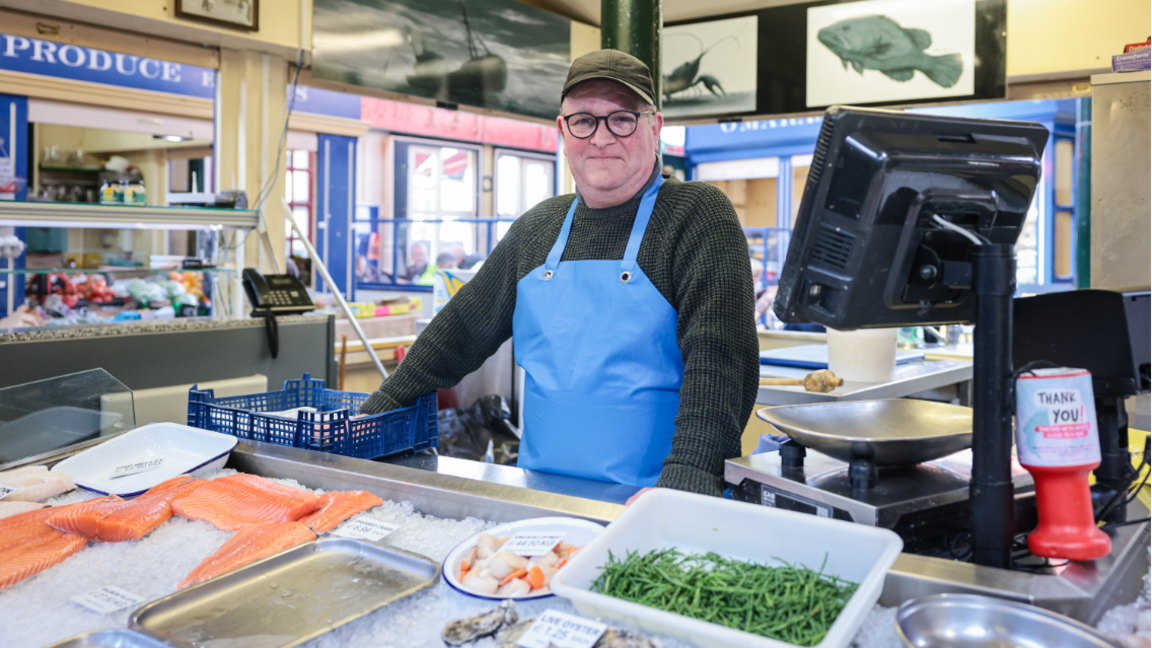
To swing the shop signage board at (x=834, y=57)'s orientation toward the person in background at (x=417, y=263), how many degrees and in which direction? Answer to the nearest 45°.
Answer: approximately 135° to its right

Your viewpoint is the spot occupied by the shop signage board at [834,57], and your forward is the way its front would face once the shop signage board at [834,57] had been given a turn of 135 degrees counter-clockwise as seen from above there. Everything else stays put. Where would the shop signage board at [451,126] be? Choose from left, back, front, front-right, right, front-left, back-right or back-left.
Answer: left

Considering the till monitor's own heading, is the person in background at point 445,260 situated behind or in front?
in front

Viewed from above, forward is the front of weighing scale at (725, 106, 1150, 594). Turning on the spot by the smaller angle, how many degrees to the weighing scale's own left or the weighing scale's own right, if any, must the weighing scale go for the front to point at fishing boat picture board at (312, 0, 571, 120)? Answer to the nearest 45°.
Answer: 0° — it already faces it

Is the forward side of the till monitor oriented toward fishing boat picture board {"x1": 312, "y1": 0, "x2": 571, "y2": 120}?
yes

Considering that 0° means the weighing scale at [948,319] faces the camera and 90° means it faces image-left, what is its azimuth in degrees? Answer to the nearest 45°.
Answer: approximately 135°

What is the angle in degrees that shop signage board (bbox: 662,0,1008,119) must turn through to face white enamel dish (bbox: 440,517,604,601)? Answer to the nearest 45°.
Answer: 0° — it already faces it

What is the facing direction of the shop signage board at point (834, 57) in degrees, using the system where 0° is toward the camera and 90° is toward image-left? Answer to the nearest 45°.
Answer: approximately 0°

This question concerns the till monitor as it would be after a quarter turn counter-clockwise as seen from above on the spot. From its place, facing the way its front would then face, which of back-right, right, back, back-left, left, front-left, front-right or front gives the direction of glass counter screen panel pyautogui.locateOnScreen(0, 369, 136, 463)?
front-right

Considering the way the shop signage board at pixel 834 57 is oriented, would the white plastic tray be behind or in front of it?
in front
